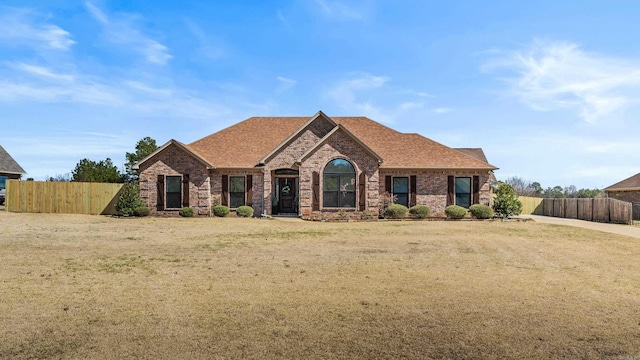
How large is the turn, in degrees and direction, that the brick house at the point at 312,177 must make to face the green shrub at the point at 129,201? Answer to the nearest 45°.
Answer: approximately 90° to its right

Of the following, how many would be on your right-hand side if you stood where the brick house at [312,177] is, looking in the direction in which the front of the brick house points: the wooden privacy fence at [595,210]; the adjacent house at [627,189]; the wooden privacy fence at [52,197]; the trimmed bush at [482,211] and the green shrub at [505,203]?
1

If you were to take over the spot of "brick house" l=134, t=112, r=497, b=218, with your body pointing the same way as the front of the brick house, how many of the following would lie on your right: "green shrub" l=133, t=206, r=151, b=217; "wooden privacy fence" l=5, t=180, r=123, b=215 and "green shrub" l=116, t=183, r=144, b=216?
3

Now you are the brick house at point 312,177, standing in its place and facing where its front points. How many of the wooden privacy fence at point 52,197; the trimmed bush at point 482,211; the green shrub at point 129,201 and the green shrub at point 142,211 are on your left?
1

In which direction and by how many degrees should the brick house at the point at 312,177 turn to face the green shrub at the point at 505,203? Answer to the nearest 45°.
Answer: approximately 90° to its left

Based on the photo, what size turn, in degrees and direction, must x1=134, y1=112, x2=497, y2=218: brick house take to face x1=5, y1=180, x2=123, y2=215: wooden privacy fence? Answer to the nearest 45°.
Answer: approximately 90° to its right

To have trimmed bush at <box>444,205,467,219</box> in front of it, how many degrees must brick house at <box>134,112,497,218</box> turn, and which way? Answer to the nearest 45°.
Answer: approximately 90° to its left

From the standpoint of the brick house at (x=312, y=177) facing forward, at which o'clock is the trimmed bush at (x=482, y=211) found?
The trimmed bush is roughly at 9 o'clock from the brick house.

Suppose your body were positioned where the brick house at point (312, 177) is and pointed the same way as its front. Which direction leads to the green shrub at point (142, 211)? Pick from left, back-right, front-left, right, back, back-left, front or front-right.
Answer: right

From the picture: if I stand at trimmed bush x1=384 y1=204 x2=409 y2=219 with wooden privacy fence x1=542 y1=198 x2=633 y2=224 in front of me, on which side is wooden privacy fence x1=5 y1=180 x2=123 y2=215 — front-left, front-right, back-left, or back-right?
back-left

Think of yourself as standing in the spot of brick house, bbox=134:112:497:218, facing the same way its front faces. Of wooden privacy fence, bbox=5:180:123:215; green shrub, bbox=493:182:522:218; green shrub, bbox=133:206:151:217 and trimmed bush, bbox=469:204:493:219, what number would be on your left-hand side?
2

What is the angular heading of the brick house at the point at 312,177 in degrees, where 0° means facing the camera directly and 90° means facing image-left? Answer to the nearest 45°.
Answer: approximately 0°

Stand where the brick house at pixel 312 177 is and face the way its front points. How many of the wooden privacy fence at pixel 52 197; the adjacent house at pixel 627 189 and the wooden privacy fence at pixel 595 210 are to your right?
1
